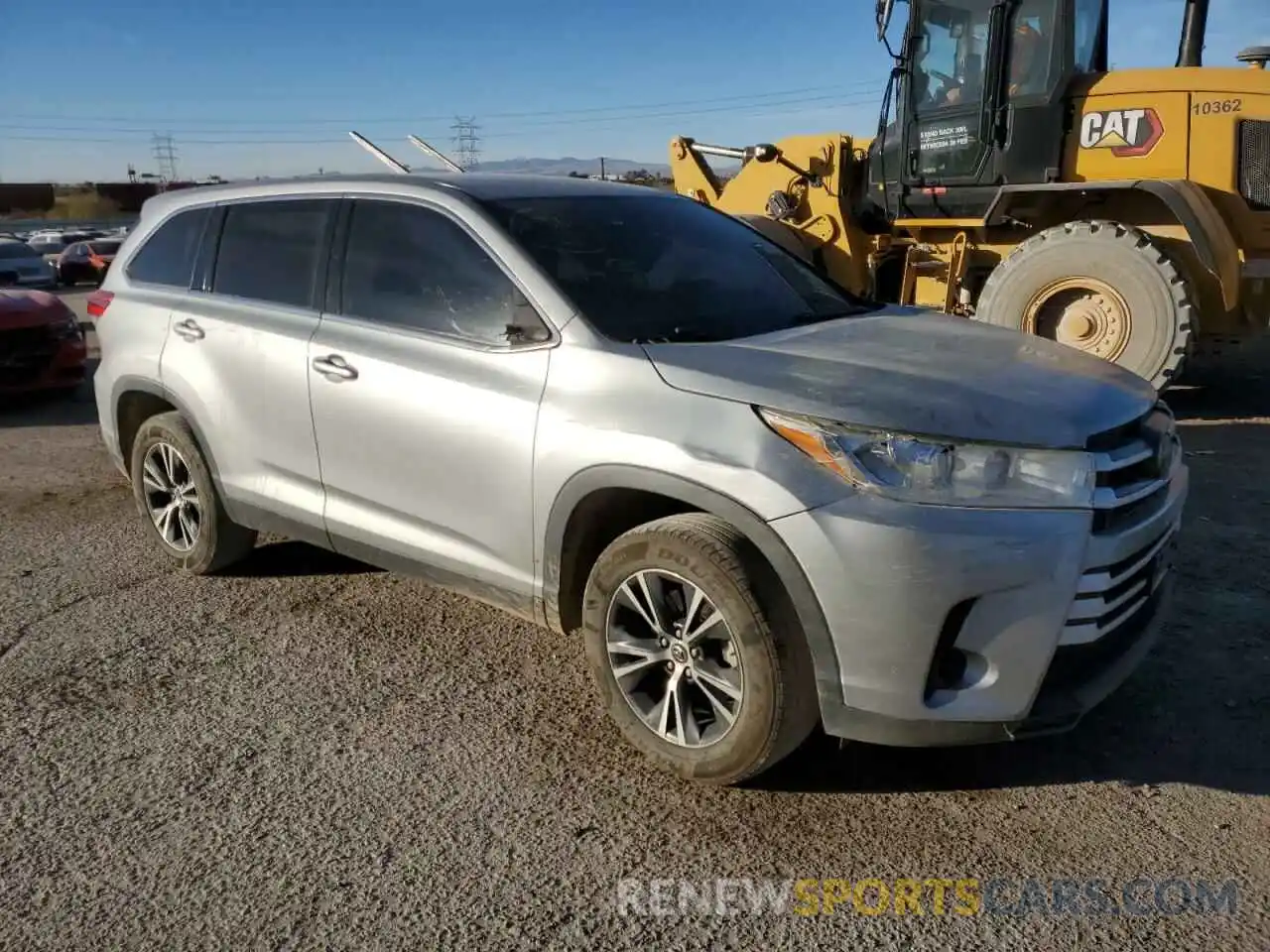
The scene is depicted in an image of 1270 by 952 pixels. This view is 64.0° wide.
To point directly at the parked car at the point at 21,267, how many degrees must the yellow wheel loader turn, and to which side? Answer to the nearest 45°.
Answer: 0° — it already faces it

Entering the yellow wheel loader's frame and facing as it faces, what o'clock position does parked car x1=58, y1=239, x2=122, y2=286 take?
The parked car is roughly at 1 o'clock from the yellow wheel loader.

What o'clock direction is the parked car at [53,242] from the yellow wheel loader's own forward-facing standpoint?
The parked car is roughly at 1 o'clock from the yellow wheel loader.

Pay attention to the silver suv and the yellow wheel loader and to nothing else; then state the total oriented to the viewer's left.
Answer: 1

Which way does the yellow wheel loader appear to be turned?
to the viewer's left

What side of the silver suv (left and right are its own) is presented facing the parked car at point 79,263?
back

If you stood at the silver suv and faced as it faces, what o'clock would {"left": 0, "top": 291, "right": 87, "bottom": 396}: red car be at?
The red car is roughly at 6 o'clock from the silver suv.

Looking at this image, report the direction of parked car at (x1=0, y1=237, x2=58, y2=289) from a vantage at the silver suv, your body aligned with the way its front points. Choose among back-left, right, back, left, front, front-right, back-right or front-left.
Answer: back

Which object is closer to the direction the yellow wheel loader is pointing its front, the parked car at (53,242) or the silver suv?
the parked car

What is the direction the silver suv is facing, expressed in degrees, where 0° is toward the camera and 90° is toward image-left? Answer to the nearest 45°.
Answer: approximately 315°

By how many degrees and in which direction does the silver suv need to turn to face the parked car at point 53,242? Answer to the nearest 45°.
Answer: approximately 180°

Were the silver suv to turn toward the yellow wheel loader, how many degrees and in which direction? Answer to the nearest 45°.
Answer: approximately 90° to its left
